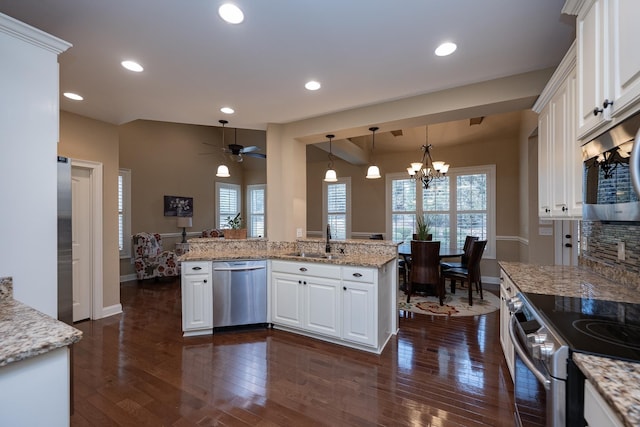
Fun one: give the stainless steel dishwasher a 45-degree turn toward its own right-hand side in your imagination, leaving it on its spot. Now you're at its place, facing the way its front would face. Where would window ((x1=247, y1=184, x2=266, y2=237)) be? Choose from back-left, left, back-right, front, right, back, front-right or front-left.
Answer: back-right

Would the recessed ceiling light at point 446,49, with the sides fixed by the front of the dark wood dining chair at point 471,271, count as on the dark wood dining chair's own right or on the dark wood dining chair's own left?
on the dark wood dining chair's own left

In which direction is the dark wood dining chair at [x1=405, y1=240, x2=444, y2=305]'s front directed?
away from the camera

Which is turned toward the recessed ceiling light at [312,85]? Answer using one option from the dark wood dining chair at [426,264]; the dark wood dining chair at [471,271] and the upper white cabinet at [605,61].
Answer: the upper white cabinet

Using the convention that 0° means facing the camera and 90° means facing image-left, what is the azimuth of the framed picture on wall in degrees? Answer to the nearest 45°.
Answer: approximately 0°

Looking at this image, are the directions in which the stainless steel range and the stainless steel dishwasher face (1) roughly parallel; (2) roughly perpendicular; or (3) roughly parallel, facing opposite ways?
roughly perpendicular

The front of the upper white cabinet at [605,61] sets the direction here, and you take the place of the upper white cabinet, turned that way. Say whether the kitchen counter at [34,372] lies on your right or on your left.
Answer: on your left

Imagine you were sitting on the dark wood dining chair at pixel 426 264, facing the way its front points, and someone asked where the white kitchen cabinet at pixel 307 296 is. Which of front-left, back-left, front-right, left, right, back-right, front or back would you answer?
back-left

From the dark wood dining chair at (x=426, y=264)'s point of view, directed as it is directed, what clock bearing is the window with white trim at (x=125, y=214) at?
The window with white trim is roughly at 9 o'clock from the dark wood dining chair.

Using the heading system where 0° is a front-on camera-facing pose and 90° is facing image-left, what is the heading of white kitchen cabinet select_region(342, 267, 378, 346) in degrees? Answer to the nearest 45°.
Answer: approximately 45°

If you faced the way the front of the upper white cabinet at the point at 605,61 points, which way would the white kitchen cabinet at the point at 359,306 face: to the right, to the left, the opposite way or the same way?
to the left
